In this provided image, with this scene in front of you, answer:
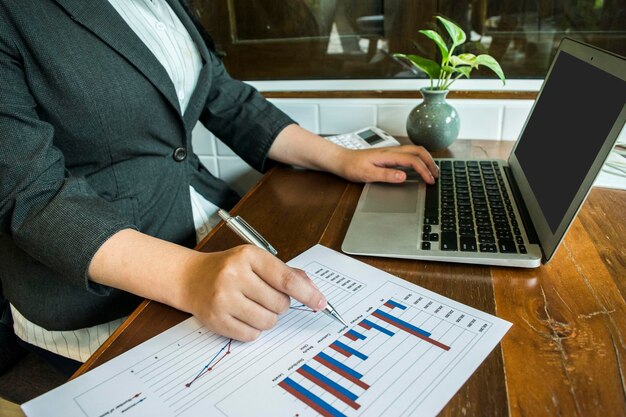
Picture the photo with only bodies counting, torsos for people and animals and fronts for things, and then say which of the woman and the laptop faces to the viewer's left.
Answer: the laptop

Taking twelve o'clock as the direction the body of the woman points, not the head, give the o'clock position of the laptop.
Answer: The laptop is roughly at 11 o'clock from the woman.

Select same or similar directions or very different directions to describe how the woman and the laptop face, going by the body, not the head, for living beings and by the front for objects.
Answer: very different directions

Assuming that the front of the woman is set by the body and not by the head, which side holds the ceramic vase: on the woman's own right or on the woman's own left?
on the woman's own left

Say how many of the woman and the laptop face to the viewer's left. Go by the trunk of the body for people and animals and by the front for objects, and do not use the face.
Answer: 1

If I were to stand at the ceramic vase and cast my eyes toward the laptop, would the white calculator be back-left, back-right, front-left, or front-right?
back-right

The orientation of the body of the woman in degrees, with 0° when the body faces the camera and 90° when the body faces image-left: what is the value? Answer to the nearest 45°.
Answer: approximately 315°

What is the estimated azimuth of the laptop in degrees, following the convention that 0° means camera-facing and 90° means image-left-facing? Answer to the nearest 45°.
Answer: approximately 90°
